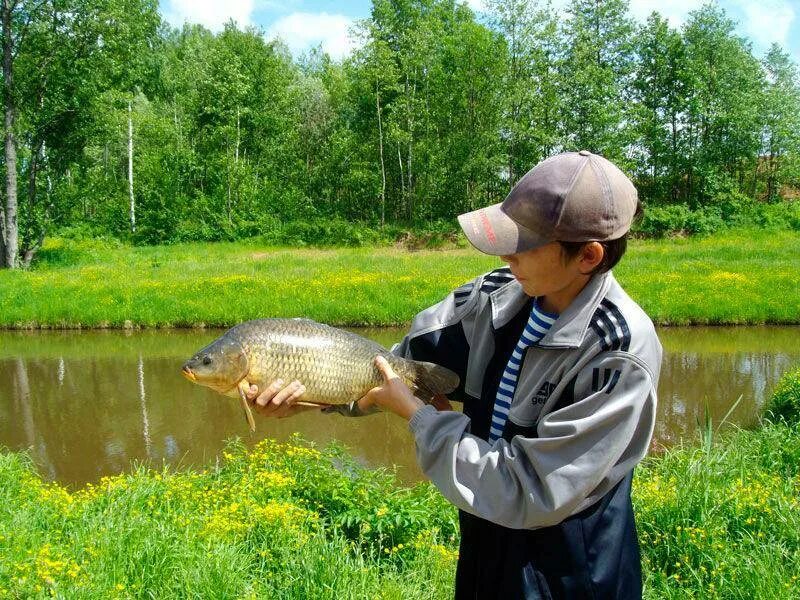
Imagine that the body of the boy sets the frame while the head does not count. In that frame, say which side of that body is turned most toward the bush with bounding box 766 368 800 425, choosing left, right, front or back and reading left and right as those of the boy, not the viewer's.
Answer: back

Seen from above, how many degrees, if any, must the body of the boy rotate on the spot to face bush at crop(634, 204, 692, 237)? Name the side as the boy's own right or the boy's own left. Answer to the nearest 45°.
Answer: approximately 135° to the boy's own right

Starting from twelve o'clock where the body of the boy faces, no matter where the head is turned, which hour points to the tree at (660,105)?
The tree is roughly at 5 o'clock from the boy.

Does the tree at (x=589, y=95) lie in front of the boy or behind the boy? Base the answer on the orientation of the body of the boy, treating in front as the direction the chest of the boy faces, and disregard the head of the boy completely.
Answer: behind

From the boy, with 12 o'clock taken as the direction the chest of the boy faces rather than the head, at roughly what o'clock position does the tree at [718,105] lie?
The tree is roughly at 5 o'clock from the boy.

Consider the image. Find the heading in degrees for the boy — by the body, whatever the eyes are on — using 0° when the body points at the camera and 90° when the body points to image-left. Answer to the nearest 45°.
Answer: approximately 45°

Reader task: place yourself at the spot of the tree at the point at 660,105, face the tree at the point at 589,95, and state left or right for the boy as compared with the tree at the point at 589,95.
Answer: left

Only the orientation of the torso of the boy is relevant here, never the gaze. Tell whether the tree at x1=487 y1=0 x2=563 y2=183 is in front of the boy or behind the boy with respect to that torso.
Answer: behind

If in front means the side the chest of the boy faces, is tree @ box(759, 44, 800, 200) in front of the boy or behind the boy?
behind

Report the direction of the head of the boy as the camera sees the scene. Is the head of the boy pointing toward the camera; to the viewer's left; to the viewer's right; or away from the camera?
to the viewer's left
